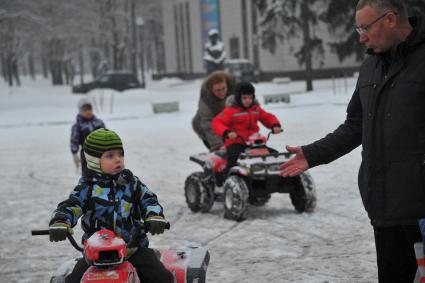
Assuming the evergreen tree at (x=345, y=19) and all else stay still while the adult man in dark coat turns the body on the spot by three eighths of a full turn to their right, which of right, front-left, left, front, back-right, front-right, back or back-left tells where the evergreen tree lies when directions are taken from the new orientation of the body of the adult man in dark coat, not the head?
front

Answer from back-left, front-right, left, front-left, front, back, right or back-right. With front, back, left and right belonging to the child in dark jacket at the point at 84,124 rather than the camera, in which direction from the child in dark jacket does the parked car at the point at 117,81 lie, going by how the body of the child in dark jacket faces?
back-left

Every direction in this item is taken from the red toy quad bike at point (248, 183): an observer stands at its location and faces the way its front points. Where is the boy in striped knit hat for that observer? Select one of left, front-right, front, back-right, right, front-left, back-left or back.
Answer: front-right

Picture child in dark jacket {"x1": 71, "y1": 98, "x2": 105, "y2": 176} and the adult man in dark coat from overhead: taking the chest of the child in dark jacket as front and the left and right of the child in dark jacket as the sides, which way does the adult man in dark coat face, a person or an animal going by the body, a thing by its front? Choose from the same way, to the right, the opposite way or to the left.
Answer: to the right

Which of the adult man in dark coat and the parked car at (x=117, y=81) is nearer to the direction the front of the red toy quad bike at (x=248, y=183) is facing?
the adult man in dark coat

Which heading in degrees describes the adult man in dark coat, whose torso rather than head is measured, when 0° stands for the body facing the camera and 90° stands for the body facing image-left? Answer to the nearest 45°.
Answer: approximately 45°

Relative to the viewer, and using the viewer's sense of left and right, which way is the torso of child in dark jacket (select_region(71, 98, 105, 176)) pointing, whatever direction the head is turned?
facing the viewer and to the right of the viewer

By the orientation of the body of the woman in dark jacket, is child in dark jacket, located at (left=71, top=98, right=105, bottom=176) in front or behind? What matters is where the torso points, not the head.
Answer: behind

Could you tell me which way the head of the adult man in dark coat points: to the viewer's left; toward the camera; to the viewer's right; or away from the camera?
to the viewer's left
